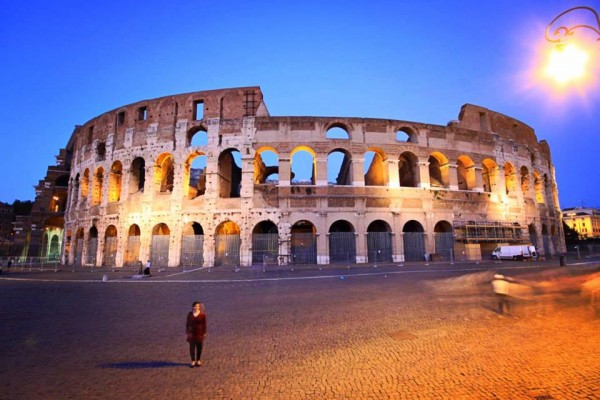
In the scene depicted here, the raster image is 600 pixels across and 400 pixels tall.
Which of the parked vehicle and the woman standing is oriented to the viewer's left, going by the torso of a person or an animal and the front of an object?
the parked vehicle

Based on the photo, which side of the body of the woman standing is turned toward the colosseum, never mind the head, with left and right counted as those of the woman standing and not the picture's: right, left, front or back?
back

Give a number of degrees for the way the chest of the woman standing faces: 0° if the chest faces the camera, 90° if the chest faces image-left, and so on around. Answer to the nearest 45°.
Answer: approximately 0°

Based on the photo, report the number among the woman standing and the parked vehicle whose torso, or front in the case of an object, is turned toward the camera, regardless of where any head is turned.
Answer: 1

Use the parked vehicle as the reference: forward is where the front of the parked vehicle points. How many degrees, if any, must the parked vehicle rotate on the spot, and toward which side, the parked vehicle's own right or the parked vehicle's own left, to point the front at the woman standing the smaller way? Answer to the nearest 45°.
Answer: approximately 90° to the parked vehicle's own left

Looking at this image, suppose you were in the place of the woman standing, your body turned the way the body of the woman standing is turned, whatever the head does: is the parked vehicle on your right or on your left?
on your left
